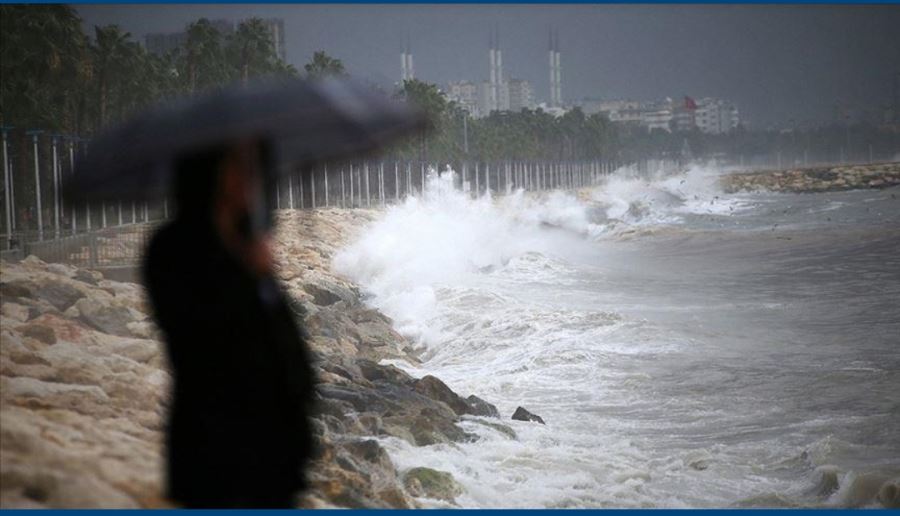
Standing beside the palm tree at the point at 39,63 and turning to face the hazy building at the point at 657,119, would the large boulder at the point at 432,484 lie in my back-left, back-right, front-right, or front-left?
back-right

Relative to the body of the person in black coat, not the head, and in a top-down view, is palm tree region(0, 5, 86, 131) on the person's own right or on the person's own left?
on the person's own left

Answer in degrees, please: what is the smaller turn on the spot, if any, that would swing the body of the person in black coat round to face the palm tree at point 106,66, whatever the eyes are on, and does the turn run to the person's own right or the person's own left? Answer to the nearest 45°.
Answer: approximately 90° to the person's own left

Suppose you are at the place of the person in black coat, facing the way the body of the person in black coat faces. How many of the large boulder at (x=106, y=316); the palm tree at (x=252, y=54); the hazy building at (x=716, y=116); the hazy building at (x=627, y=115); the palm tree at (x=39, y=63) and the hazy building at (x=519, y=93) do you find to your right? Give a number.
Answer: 0

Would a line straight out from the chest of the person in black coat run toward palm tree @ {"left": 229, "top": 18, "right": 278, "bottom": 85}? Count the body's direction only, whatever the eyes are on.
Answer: no

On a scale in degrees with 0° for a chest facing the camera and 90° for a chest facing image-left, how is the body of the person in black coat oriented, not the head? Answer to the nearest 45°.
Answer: approximately 270°

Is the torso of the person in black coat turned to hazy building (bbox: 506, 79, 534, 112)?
no

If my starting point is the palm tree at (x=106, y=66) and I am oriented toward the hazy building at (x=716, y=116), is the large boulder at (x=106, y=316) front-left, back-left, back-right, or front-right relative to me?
back-right

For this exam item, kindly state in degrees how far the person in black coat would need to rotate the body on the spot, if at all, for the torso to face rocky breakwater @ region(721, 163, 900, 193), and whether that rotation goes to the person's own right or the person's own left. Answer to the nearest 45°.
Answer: approximately 45° to the person's own left

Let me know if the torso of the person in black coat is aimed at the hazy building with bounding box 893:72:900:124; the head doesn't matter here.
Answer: no

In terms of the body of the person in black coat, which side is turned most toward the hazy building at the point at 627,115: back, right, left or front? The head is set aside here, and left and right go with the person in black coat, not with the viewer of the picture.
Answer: left
